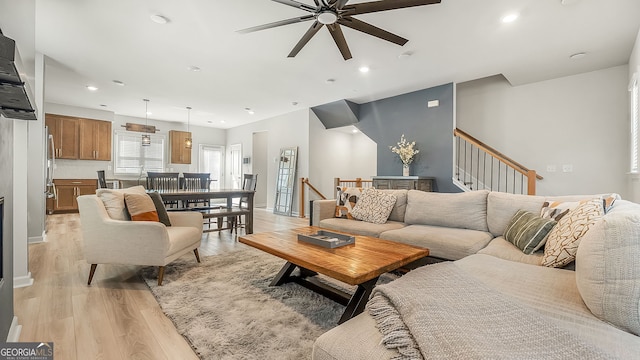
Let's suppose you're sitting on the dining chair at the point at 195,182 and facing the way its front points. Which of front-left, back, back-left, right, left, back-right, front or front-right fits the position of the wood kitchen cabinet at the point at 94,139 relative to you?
back-right

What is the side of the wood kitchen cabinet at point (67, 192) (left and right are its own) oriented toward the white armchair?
front

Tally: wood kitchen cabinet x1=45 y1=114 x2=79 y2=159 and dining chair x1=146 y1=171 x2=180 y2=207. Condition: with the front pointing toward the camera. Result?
2

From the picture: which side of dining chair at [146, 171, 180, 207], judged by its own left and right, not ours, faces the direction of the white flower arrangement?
left

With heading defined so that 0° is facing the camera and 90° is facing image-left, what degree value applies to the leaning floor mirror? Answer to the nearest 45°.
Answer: approximately 45°

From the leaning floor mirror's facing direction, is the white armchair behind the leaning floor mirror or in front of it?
in front

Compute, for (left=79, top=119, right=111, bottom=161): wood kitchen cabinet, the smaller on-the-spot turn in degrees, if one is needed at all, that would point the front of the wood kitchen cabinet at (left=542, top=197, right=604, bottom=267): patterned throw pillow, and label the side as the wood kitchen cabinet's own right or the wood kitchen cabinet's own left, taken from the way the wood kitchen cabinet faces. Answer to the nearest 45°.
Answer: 0° — it already faces it

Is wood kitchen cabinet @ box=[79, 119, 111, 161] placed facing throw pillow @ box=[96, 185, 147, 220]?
yes

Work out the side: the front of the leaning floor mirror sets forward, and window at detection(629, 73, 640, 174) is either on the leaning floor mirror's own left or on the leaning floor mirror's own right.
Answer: on the leaning floor mirror's own left

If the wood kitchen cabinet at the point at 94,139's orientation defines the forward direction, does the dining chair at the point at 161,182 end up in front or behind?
in front

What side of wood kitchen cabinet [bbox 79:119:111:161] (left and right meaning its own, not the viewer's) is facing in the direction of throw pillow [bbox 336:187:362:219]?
front
